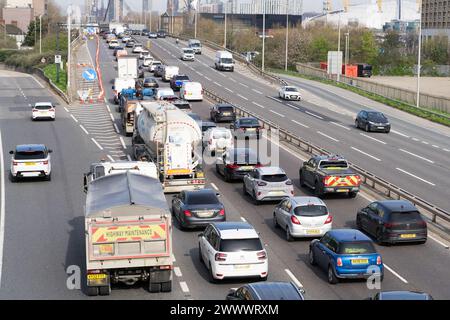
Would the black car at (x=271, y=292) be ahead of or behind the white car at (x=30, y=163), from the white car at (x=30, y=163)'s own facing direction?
behind

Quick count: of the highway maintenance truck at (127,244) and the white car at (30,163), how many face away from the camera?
2

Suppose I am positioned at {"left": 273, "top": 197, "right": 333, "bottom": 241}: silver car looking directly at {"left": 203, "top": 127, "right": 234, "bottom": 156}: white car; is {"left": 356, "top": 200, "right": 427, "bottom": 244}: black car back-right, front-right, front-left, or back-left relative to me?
back-right

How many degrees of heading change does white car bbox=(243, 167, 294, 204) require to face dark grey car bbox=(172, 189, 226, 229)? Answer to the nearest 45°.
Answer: approximately 90° to its left

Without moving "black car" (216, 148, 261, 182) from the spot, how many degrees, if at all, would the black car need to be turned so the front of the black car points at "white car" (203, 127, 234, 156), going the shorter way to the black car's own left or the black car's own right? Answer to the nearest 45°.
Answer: approximately 45° to the black car's own right

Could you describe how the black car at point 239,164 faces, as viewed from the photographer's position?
facing away from the viewer and to the left of the viewer

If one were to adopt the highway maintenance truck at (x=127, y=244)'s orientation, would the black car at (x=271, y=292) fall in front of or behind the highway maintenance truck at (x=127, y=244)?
behind

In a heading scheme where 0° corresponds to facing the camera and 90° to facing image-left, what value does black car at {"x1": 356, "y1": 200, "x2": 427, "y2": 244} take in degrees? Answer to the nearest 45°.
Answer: approximately 135°

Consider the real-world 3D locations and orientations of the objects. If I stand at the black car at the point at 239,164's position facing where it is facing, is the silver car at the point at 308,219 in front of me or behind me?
behind

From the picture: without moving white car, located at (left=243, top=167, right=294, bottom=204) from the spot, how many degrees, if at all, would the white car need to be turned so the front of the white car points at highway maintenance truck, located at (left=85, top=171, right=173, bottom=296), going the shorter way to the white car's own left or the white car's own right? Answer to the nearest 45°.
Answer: approximately 135° to the white car's own left

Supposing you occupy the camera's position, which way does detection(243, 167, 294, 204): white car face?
facing away from the viewer and to the left of the viewer

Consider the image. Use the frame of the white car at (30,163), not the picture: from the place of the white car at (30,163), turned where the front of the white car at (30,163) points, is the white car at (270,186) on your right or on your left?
on your right

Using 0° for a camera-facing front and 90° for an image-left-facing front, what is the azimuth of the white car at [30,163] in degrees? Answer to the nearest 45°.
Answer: approximately 180°
